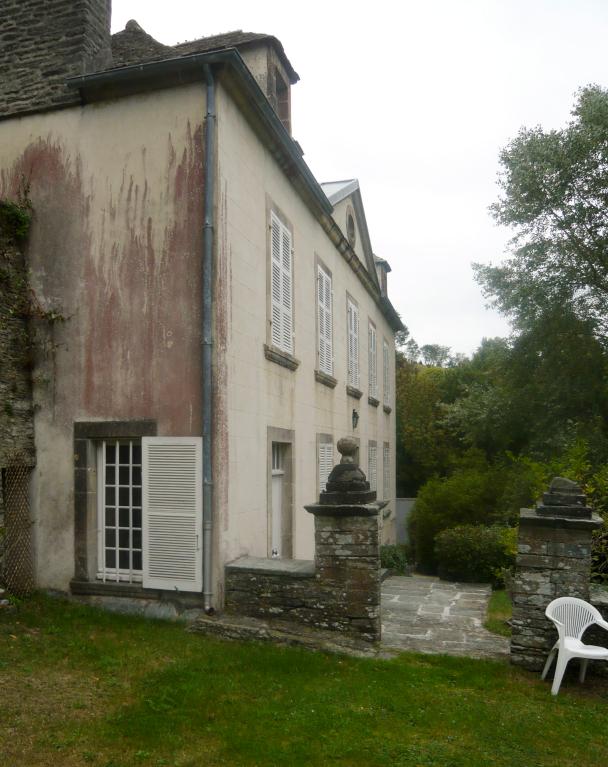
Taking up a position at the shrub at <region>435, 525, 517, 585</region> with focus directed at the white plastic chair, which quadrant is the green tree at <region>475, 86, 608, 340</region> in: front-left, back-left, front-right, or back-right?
back-left

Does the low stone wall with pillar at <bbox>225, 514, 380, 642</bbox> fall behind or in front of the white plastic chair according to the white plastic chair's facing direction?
behind

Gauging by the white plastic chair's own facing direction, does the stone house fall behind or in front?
behind

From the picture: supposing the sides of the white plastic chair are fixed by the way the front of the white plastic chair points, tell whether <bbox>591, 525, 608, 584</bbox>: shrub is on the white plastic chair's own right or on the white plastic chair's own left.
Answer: on the white plastic chair's own left

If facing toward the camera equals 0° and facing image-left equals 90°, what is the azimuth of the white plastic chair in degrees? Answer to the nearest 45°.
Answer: approximately 315°

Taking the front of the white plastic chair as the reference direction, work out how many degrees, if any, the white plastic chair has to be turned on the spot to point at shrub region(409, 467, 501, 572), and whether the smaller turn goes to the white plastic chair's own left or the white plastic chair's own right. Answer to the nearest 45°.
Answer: approximately 135° to the white plastic chair's own left

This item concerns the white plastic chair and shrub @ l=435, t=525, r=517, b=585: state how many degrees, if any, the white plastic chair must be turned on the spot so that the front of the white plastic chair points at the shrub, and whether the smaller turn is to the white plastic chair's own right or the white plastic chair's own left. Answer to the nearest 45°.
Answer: approximately 135° to the white plastic chair's own left
